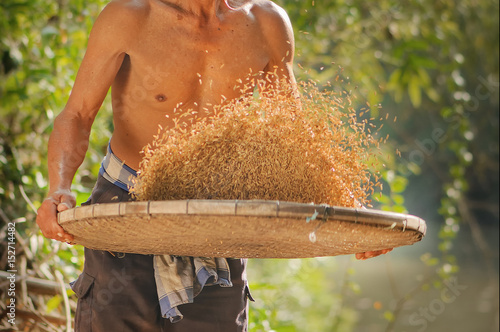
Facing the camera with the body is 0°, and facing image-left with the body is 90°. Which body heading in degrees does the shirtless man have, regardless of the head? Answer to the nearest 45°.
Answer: approximately 0°
